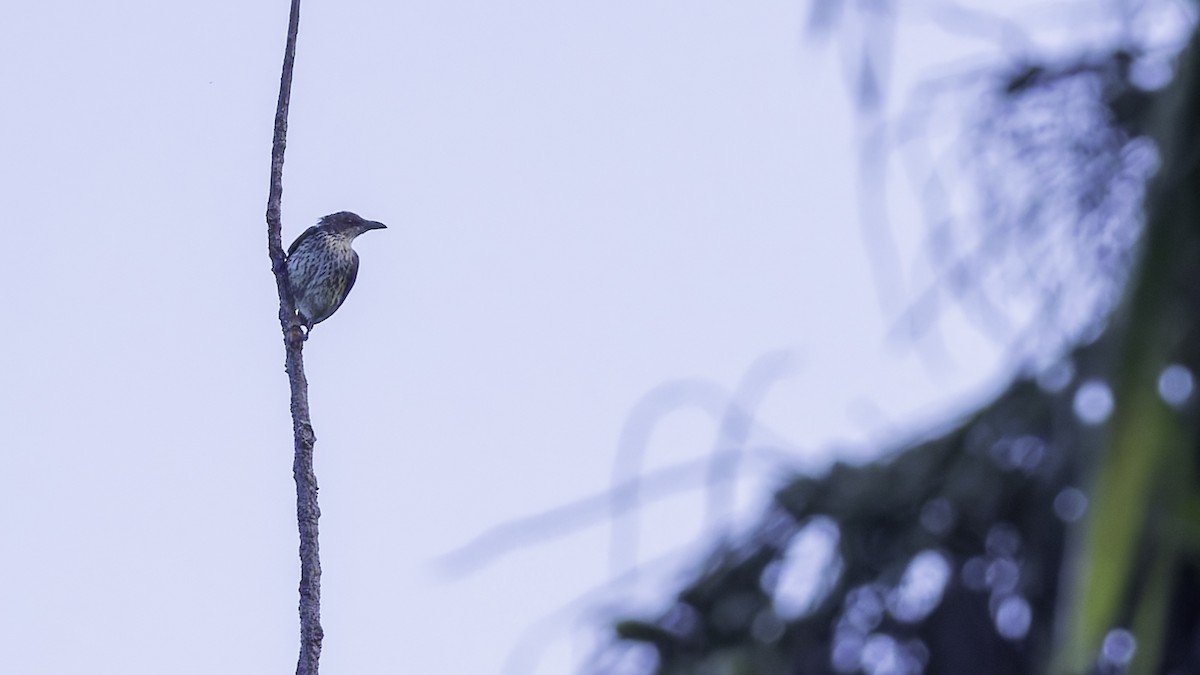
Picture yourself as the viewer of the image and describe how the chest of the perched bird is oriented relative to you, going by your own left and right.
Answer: facing the viewer and to the right of the viewer
